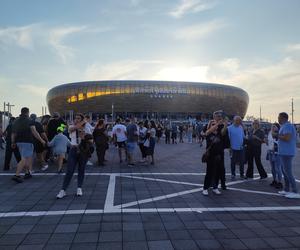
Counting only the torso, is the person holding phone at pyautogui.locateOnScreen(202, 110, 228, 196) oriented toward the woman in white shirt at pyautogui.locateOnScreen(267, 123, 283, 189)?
no

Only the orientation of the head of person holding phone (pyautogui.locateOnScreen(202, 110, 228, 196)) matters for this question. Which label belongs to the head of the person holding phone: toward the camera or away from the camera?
toward the camera

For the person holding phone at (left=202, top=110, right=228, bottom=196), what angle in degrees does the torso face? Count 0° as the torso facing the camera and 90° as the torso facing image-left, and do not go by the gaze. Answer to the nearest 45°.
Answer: approximately 0°
